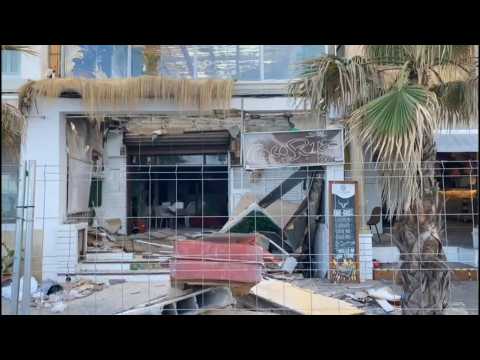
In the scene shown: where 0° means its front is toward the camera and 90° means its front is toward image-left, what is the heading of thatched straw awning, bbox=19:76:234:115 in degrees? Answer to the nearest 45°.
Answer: approximately 0°

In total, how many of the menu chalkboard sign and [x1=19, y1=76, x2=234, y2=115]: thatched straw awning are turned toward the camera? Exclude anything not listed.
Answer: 2

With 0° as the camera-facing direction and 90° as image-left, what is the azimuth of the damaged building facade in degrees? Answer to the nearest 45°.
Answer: approximately 0°

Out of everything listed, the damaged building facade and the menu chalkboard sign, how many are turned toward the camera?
2

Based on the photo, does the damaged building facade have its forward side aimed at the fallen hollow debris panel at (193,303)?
yes

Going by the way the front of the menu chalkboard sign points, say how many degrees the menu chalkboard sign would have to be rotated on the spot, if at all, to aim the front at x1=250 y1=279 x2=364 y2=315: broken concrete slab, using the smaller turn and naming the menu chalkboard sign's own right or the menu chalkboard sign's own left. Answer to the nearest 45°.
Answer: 0° — it already faces it

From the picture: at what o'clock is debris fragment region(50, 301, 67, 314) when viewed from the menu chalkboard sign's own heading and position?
The debris fragment is roughly at 2 o'clock from the menu chalkboard sign.

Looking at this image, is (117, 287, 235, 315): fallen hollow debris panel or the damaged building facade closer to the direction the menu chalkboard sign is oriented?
the fallen hollow debris panel
